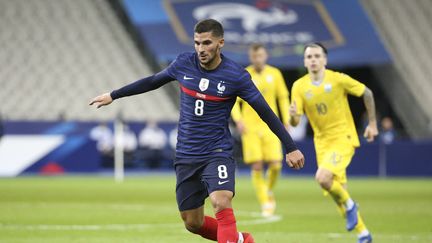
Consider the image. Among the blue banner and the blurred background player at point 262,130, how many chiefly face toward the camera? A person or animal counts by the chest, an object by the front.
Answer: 2

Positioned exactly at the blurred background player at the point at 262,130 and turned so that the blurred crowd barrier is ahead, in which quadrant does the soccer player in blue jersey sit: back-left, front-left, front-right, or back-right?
back-left

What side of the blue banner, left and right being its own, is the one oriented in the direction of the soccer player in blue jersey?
front

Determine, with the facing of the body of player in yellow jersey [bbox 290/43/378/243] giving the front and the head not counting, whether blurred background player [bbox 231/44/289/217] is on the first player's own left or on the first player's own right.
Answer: on the first player's own right

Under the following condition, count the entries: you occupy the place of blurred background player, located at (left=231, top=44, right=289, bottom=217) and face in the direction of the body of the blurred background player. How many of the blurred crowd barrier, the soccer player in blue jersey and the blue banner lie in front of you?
1

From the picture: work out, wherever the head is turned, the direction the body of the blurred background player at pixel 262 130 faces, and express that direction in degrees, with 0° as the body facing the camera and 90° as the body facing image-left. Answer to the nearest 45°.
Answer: approximately 0°

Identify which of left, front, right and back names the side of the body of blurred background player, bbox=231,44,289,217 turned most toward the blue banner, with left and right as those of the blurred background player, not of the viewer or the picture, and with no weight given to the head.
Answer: back

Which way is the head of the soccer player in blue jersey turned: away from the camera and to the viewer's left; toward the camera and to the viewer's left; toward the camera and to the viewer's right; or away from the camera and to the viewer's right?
toward the camera and to the viewer's left

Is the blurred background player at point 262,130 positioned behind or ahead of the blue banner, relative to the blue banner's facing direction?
ahead

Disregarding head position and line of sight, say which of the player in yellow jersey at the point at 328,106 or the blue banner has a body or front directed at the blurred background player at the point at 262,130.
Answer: the blue banner
